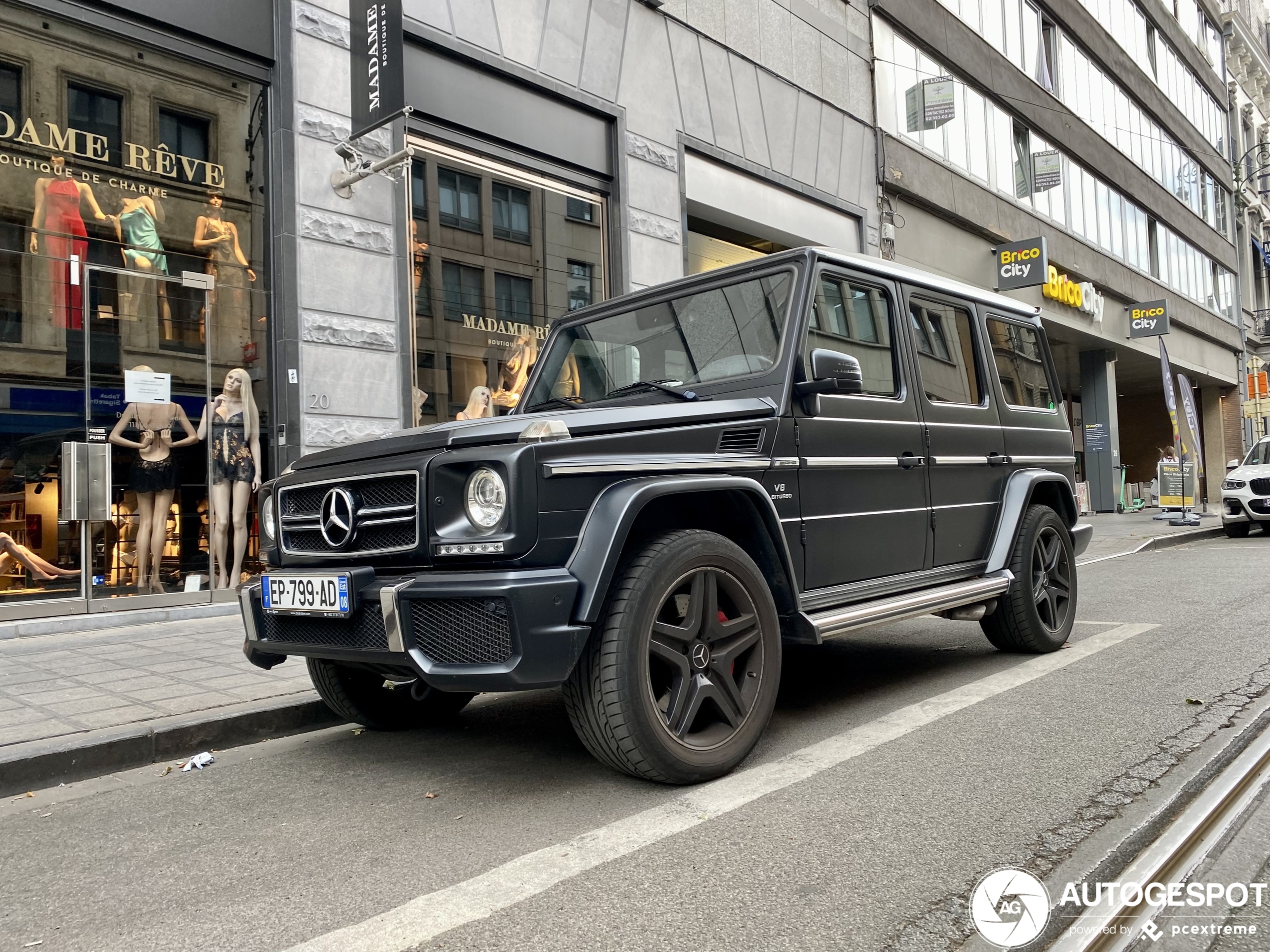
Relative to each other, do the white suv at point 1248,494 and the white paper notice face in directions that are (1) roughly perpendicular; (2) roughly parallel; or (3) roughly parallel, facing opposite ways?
roughly perpendicular

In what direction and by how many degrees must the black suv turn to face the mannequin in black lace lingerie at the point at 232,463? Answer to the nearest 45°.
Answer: approximately 90° to its right

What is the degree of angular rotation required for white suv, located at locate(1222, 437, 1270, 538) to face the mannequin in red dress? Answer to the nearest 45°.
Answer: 0° — it already faces it

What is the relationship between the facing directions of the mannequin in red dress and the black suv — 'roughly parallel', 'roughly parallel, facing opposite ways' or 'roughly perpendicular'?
roughly perpendicular

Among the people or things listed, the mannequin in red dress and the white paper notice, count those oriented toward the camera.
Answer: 2

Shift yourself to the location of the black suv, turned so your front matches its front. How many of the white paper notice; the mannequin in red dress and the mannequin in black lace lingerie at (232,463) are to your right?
3

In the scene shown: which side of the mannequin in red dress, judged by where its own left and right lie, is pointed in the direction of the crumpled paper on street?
front

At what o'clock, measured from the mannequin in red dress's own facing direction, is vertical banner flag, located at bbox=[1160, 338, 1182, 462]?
The vertical banner flag is roughly at 9 o'clock from the mannequin in red dress.

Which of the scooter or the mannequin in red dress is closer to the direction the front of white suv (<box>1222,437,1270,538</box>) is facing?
the mannequin in red dress

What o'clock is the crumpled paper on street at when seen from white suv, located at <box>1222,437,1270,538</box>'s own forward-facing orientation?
The crumpled paper on street is roughly at 11 o'clock from the white suv.

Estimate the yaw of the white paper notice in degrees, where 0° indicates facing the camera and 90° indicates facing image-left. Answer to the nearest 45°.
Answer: approximately 0°
